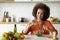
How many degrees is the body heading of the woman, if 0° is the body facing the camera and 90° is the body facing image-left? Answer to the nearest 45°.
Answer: approximately 0°
